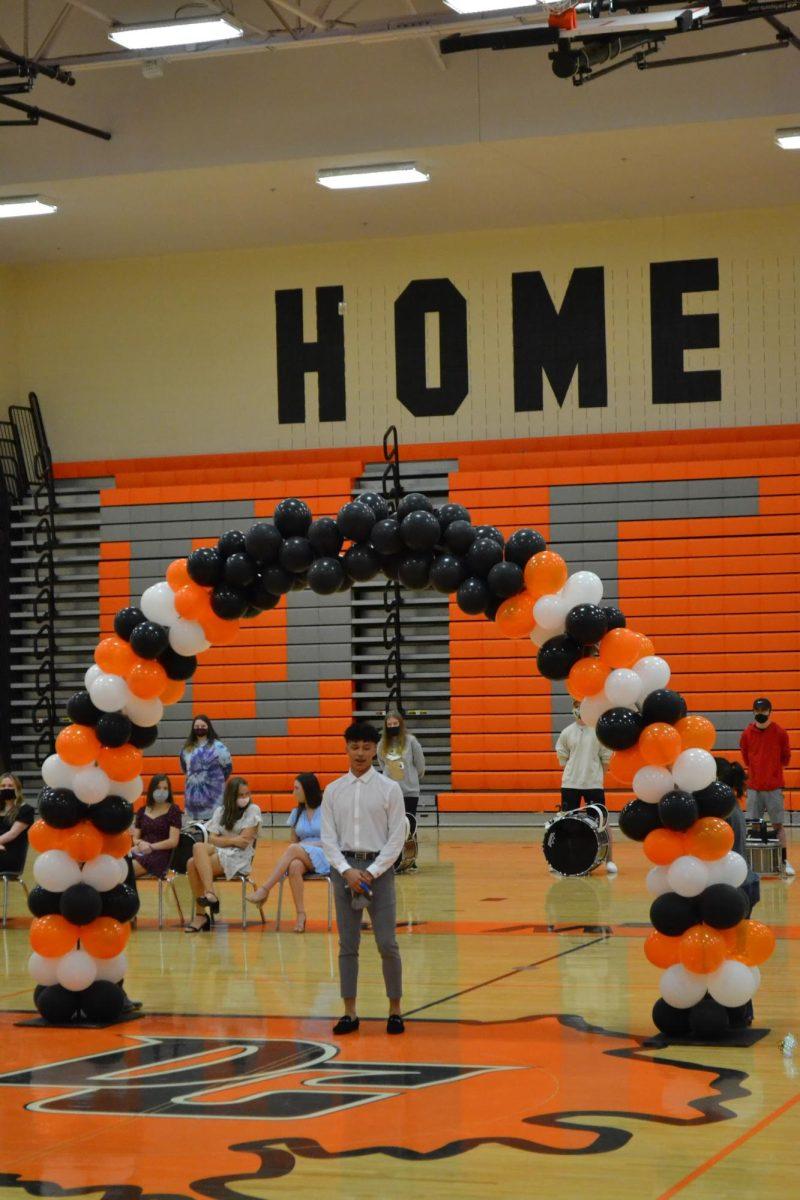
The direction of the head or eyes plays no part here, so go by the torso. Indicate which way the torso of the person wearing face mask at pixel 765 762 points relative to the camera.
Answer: toward the camera

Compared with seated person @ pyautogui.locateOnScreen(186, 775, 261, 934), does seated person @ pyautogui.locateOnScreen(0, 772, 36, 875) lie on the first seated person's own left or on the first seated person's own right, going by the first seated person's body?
on the first seated person's own right

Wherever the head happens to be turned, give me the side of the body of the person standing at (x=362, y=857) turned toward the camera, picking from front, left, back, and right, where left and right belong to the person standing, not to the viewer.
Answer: front

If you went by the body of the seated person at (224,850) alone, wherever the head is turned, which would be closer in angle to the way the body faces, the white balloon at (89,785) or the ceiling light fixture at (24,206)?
the white balloon

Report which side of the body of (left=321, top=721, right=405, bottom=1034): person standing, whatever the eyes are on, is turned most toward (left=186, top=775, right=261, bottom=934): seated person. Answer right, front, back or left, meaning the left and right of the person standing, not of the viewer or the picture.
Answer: back

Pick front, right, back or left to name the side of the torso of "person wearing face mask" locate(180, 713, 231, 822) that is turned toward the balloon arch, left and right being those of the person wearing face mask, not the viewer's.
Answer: front

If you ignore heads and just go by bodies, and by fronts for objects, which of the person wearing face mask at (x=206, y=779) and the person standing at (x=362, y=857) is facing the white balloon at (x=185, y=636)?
the person wearing face mask

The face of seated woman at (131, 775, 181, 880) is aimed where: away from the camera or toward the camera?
toward the camera

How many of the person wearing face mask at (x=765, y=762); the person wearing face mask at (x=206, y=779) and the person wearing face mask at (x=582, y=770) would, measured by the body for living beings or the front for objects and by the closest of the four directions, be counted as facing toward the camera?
3

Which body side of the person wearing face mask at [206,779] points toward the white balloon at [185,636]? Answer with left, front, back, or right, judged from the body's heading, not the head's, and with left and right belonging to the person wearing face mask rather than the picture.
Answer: front

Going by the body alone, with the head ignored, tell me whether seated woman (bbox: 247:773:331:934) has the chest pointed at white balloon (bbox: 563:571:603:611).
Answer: no

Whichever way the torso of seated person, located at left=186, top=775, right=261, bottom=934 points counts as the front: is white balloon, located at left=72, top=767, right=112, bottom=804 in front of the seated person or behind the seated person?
in front

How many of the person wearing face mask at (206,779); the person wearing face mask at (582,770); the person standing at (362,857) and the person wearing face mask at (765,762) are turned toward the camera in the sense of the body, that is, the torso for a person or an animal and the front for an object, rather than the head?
4

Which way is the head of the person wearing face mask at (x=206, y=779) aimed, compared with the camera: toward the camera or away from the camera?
toward the camera

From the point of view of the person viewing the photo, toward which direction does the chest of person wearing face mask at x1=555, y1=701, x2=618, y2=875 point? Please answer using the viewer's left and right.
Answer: facing the viewer

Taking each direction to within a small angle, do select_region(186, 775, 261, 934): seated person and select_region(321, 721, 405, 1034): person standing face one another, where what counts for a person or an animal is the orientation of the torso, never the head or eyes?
no

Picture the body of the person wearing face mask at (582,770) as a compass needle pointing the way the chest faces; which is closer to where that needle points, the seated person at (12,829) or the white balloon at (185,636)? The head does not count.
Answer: the white balloon

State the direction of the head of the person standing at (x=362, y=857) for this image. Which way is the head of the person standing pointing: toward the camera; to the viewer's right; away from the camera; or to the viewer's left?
toward the camera
